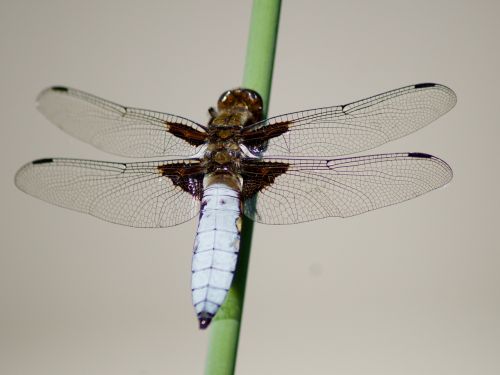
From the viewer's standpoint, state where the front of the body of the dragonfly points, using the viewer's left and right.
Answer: facing away from the viewer
